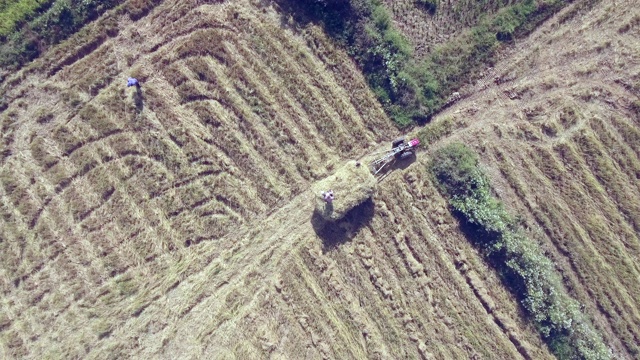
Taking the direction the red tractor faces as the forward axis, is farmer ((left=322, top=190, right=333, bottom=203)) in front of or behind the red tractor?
behind

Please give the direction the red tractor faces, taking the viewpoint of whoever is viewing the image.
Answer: facing away from the viewer and to the right of the viewer
